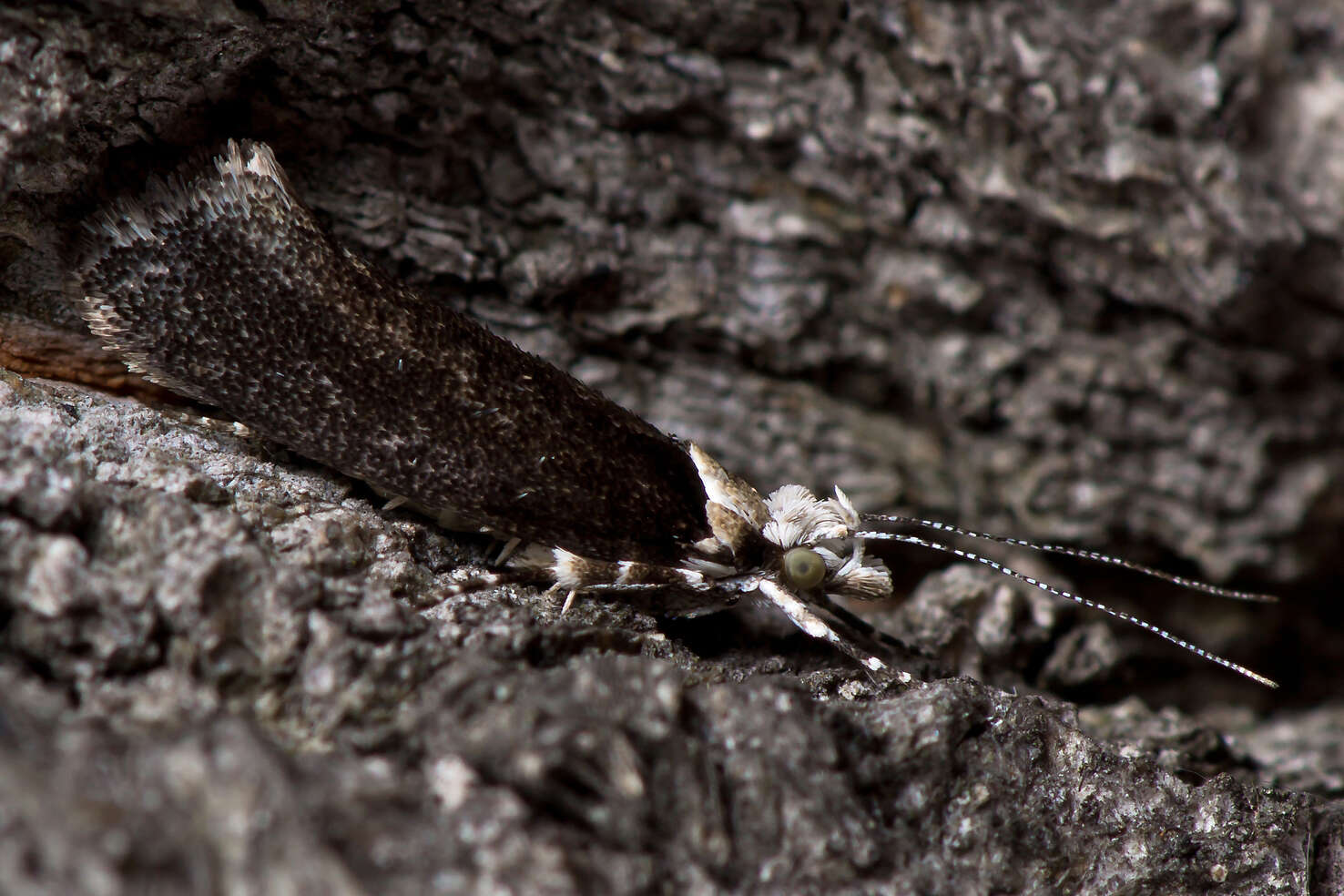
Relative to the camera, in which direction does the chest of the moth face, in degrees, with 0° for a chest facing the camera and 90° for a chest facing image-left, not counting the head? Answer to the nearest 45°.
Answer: approximately 270°
